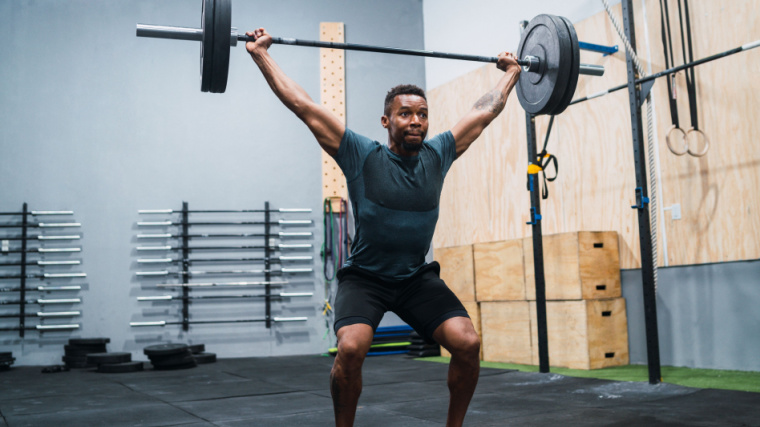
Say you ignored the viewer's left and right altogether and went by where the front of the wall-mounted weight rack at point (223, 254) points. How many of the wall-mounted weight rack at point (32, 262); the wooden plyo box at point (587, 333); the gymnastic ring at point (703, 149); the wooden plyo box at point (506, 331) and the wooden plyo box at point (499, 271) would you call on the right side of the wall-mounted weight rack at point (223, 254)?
1

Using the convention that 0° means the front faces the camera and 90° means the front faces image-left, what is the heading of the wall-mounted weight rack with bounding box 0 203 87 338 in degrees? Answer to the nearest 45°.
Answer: approximately 0°

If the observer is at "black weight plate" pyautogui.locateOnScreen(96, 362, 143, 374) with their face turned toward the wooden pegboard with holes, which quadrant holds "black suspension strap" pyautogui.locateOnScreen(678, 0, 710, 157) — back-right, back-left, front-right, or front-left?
front-right

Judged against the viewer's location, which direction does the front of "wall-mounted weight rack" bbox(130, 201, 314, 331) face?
facing the viewer

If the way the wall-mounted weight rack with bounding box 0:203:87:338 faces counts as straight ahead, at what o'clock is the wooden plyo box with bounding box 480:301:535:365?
The wooden plyo box is roughly at 10 o'clock from the wall-mounted weight rack.

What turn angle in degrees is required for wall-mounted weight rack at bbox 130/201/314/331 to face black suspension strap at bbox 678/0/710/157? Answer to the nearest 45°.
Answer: approximately 45° to its left

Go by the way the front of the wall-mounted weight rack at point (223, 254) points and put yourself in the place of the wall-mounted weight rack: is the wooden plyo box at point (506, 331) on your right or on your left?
on your left

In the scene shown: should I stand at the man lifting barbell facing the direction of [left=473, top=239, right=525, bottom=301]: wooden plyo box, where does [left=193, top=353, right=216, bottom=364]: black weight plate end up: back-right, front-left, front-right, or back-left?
front-left

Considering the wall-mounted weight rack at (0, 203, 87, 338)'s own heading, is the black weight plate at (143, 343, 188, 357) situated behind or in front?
in front

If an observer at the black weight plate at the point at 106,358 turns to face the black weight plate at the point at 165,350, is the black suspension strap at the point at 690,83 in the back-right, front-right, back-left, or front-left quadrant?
front-right

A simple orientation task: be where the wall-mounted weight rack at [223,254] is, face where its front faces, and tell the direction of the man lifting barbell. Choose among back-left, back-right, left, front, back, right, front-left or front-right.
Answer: front

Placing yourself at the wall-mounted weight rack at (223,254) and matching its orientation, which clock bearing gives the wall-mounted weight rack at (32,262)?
the wall-mounted weight rack at (32,262) is roughly at 3 o'clock from the wall-mounted weight rack at (223,254).

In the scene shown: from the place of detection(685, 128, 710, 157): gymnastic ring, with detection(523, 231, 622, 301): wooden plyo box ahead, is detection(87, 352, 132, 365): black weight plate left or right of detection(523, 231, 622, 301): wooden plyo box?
left

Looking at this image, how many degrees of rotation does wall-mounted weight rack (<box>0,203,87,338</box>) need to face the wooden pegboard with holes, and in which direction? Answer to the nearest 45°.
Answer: approximately 90° to its left
